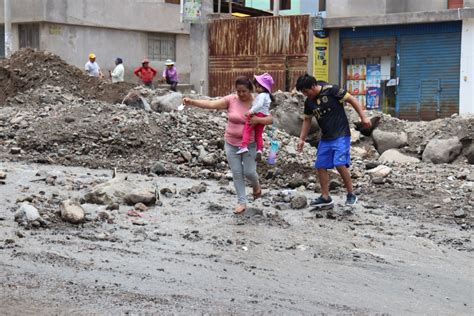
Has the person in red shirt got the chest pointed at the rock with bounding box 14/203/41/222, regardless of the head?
yes

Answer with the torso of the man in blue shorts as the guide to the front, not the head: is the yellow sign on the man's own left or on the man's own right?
on the man's own right

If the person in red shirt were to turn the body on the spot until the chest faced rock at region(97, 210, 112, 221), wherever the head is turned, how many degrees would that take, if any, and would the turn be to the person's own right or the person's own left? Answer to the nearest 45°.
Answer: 0° — they already face it

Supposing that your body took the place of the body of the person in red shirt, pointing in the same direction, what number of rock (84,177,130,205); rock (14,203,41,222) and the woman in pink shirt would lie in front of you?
3

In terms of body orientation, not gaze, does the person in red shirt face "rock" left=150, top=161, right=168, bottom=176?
yes

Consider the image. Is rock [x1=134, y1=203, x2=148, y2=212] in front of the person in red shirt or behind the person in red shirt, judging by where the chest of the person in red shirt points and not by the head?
in front

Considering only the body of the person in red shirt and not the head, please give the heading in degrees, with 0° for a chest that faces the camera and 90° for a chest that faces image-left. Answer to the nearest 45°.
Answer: approximately 0°

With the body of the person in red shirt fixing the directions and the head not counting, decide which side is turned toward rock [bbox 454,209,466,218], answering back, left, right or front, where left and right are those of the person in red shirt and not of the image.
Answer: front

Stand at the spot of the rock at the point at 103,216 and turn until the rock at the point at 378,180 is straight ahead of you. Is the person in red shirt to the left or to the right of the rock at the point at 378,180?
left

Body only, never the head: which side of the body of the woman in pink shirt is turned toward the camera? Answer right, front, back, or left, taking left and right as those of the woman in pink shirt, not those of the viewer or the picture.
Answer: front

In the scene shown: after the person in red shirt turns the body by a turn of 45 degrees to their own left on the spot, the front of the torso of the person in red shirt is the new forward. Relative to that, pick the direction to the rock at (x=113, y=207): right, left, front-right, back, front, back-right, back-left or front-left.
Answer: front-right

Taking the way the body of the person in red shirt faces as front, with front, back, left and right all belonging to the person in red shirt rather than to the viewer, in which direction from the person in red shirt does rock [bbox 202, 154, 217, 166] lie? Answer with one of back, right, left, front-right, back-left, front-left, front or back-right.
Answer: front

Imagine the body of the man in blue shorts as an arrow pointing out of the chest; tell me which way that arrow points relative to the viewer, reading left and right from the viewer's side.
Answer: facing the viewer and to the left of the viewer
